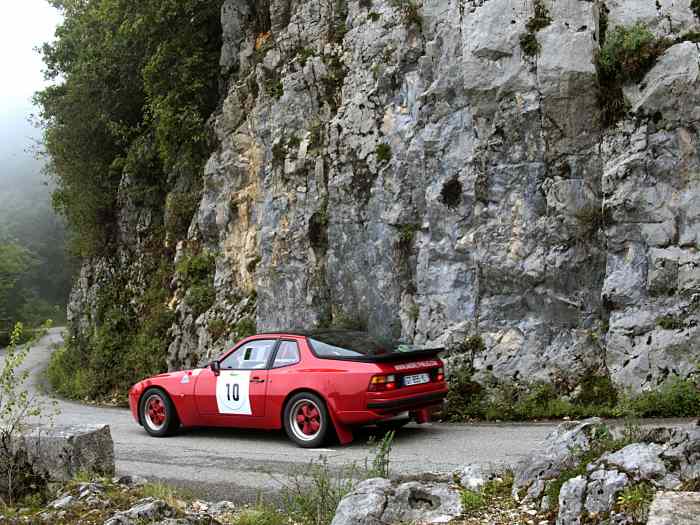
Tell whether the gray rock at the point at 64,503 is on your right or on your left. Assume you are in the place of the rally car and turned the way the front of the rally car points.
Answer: on your left

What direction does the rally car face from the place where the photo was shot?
facing away from the viewer and to the left of the viewer

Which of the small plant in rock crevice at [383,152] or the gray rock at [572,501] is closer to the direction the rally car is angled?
the small plant in rock crevice

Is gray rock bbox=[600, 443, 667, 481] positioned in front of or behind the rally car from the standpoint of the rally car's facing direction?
behind

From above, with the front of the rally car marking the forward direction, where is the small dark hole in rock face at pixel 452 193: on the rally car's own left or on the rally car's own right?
on the rally car's own right

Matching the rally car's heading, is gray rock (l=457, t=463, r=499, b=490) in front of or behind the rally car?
behind

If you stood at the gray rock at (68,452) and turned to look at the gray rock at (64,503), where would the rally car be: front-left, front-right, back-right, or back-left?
back-left

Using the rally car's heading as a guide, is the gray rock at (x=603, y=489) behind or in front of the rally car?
behind

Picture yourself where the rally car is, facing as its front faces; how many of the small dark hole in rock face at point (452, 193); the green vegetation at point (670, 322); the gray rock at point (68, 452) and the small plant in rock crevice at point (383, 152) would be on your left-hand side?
1

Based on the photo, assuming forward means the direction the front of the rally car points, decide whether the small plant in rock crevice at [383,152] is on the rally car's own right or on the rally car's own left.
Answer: on the rally car's own right
